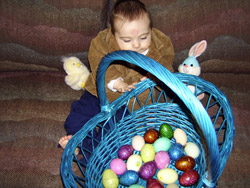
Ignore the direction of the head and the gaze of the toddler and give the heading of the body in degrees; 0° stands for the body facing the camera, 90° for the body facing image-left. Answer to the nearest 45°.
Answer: approximately 0°

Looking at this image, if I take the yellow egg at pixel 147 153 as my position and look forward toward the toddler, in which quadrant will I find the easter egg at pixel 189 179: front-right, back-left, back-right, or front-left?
back-right

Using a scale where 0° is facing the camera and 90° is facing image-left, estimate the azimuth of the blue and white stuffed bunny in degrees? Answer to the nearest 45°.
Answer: approximately 45°
